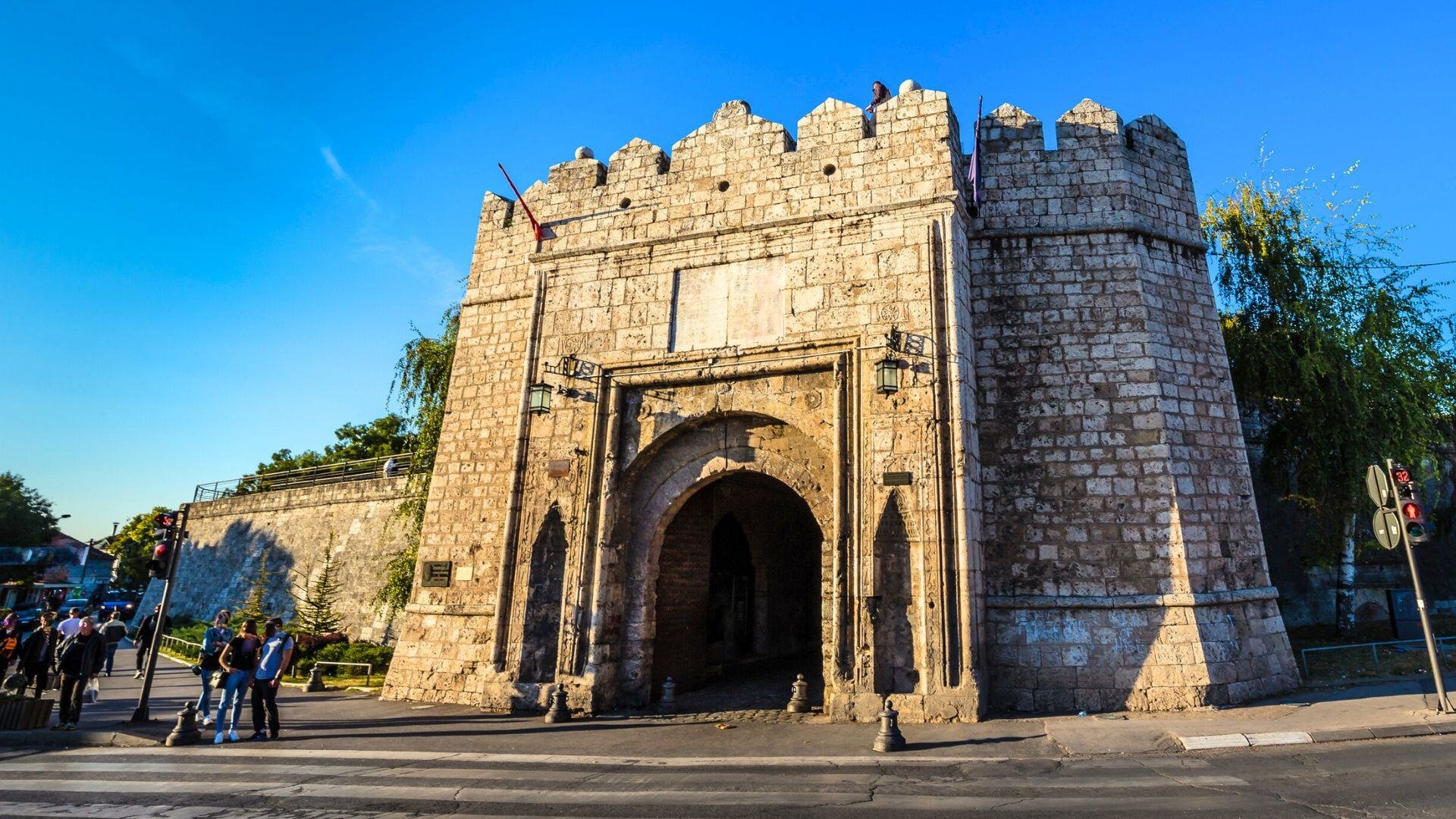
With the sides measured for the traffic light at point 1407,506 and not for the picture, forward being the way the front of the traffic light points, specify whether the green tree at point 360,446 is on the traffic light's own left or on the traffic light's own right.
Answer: on the traffic light's own right

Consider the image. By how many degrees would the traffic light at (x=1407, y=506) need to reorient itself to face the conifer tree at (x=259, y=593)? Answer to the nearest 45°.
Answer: approximately 90° to its right

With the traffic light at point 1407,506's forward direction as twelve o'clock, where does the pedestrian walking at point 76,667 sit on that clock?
The pedestrian walking is roughly at 2 o'clock from the traffic light.

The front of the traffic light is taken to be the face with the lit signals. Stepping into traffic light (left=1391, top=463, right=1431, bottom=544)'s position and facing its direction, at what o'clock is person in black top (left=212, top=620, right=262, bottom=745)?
The person in black top is roughly at 2 o'clock from the traffic light.

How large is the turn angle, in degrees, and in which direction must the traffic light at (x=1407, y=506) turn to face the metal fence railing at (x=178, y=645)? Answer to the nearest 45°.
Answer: approximately 90° to its right

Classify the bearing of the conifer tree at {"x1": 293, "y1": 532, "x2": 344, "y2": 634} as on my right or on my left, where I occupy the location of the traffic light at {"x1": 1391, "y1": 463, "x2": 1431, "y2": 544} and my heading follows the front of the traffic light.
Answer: on my right

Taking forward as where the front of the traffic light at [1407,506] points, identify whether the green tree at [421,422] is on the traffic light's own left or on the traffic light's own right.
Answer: on the traffic light's own right

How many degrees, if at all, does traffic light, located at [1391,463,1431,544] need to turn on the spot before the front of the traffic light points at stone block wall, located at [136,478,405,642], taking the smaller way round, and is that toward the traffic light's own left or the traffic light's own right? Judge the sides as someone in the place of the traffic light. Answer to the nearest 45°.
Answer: approximately 90° to the traffic light's own right

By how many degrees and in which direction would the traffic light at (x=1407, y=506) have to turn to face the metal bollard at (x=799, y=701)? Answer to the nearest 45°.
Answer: approximately 90° to its right

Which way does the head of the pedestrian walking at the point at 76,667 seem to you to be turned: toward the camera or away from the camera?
toward the camera

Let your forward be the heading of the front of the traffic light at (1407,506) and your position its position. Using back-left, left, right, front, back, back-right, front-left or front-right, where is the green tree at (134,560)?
right

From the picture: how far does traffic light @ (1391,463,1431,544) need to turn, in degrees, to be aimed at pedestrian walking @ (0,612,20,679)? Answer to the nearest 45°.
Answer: approximately 45° to its right

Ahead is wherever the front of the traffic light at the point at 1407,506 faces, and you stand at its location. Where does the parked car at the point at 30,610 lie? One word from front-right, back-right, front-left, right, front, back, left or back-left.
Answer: right

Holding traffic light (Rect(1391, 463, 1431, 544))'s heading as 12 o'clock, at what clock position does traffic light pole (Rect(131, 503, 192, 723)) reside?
The traffic light pole is roughly at 2 o'clock from the traffic light.

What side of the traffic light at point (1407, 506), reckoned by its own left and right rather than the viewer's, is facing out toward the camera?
front

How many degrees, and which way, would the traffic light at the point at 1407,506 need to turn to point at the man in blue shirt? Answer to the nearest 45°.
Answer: approximately 45° to its right
